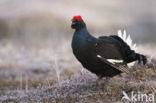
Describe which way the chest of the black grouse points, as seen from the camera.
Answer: to the viewer's left
